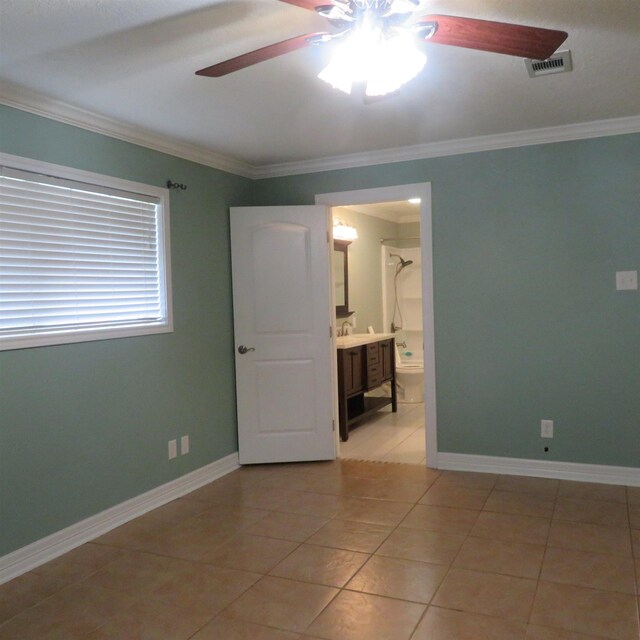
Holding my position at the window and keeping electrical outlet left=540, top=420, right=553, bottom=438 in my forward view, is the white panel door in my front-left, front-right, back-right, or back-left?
front-left

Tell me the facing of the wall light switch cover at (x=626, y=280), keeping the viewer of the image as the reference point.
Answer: facing the viewer

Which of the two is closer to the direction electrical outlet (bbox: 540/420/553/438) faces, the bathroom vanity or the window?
the window

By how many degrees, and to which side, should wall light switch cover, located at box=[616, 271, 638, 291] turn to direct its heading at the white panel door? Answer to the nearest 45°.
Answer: approximately 90° to its right

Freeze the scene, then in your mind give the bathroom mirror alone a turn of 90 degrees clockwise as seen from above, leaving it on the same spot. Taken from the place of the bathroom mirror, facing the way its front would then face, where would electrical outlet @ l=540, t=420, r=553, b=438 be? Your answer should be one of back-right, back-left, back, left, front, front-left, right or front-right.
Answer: left

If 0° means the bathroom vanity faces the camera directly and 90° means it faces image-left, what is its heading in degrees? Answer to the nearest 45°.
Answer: approximately 315°

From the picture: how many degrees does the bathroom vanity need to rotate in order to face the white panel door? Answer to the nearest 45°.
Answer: approximately 90° to its right

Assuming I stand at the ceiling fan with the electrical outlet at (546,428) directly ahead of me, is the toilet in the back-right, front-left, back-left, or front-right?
front-left

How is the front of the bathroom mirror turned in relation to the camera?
facing the viewer and to the right of the viewer

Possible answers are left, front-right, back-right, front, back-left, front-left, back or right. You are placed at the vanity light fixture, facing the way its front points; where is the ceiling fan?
front-right

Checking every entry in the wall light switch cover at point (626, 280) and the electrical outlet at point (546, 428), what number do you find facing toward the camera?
2

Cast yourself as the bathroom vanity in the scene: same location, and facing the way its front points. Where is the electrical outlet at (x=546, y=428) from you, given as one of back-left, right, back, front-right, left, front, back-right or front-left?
front

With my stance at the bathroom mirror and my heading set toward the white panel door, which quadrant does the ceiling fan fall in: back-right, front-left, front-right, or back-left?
front-left

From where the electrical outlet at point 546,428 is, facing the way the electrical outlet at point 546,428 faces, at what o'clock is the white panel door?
The white panel door is roughly at 3 o'clock from the electrical outlet.

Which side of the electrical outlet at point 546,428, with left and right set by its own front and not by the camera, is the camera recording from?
front
